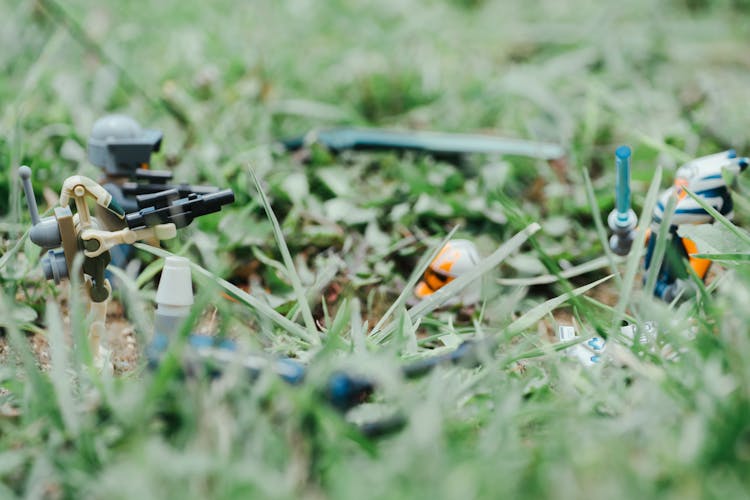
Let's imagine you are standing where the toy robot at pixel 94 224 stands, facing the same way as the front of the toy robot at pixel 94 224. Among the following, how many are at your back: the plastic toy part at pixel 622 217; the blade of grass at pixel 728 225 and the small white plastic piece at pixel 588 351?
0

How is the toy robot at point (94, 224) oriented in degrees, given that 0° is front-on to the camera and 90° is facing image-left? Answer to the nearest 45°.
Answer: approximately 270°

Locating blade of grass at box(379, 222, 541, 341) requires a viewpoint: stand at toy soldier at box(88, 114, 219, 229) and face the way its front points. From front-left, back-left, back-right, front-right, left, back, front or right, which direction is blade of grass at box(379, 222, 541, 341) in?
front-right

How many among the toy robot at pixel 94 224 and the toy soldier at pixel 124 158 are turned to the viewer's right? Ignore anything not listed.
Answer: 2

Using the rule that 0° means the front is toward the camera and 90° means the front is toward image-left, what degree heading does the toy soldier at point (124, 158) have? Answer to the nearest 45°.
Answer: approximately 270°

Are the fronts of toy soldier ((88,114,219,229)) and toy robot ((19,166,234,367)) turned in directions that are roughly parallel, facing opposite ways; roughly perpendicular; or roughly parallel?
roughly parallel

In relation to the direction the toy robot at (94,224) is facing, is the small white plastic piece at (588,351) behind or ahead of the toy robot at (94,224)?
ahead

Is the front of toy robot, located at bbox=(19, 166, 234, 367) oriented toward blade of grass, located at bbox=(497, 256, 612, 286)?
yes

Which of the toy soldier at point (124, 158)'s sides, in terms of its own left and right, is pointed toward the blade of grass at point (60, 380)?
right

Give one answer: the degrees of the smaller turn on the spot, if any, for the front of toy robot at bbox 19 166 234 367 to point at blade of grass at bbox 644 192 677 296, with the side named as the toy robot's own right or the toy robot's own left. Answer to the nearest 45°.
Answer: approximately 45° to the toy robot's own right
